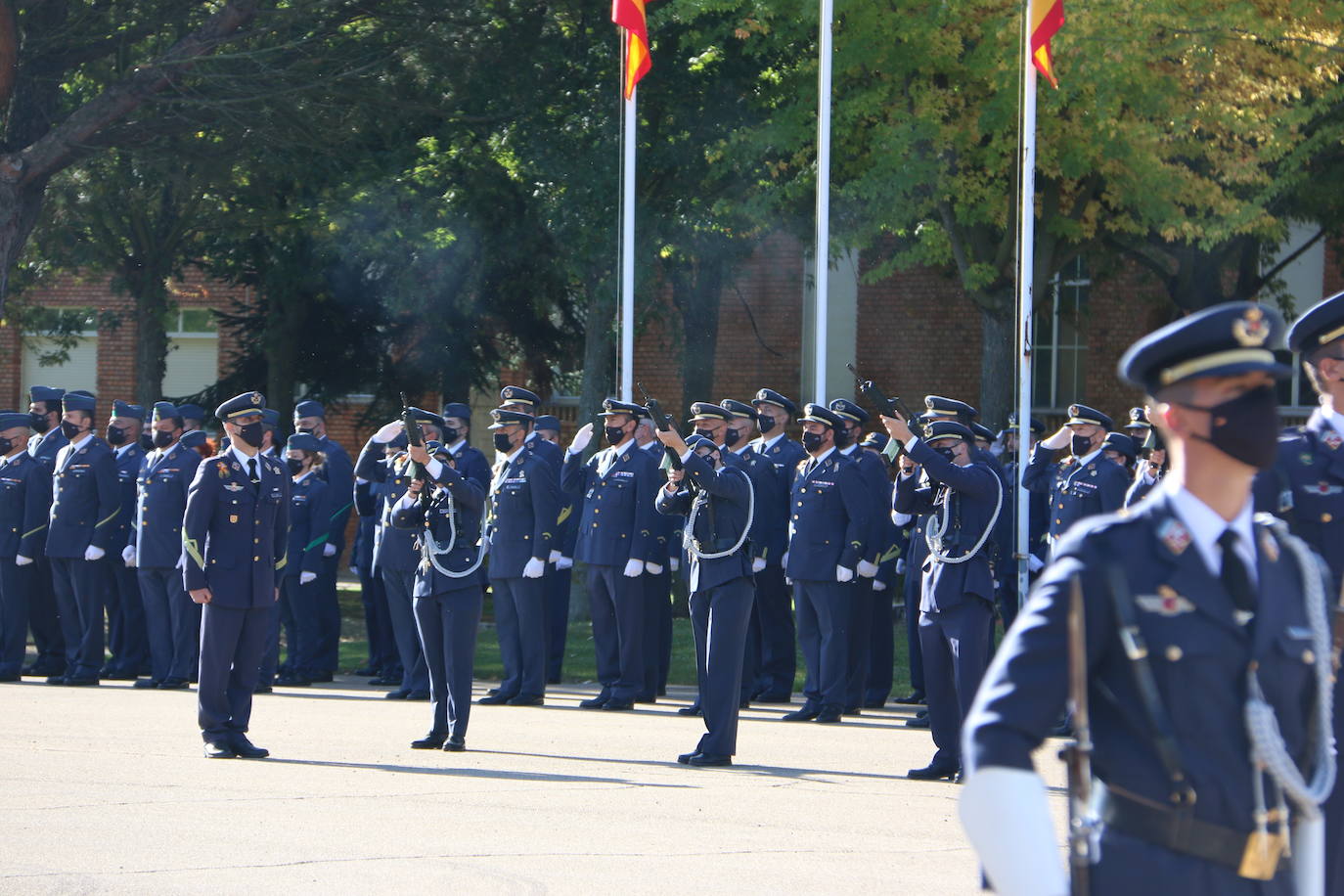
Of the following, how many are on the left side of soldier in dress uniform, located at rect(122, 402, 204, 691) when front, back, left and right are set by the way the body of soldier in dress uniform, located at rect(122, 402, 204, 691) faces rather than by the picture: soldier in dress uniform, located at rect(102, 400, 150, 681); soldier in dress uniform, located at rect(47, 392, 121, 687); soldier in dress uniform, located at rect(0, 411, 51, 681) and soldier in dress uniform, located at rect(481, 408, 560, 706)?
1

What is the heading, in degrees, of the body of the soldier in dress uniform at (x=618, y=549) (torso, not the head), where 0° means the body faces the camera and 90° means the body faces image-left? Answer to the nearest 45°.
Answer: approximately 45°

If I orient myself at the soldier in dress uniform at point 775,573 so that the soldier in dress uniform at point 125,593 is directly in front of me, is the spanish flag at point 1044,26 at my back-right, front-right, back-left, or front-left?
back-right

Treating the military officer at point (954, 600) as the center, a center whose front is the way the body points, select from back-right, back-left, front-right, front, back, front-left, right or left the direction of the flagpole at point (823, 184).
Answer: back-right

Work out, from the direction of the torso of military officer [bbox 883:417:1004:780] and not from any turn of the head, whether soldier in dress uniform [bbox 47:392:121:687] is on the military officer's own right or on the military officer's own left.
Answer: on the military officer's own right

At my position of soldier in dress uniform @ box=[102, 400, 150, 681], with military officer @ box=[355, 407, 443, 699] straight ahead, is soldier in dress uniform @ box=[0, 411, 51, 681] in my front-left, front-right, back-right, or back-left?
back-right

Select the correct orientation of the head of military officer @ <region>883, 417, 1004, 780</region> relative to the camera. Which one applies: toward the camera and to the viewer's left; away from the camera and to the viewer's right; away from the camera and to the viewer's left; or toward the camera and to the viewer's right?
toward the camera and to the viewer's left

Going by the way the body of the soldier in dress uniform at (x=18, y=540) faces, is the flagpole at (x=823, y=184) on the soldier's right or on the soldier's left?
on the soldier's left
